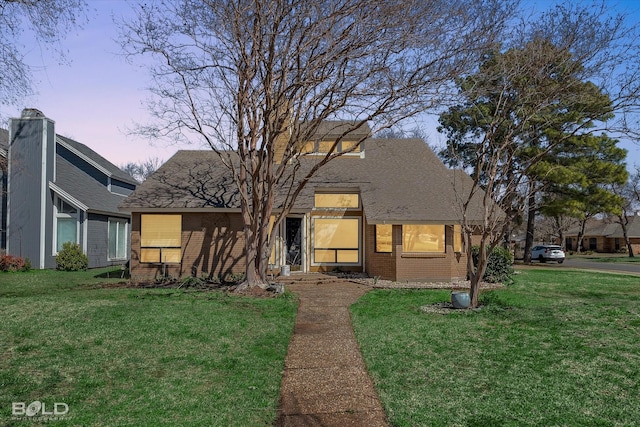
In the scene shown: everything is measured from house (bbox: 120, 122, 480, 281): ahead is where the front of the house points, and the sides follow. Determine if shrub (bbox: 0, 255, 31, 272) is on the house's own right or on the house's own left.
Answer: on the house's own right

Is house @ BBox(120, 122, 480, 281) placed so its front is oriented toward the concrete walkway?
yes

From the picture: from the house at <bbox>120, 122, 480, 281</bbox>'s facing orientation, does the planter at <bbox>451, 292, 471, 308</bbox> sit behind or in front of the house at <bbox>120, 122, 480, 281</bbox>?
in front

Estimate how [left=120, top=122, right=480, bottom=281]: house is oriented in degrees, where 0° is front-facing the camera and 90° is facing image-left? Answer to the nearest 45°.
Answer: approximately 0°

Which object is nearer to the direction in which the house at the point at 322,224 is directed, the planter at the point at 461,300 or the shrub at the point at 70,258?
the planter

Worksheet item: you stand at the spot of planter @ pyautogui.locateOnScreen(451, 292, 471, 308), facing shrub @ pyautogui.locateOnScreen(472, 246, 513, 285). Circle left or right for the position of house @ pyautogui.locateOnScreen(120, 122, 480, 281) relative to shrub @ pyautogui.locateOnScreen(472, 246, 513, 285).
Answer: left

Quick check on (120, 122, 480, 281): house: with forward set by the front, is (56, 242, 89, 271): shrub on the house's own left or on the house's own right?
on the house's own right
